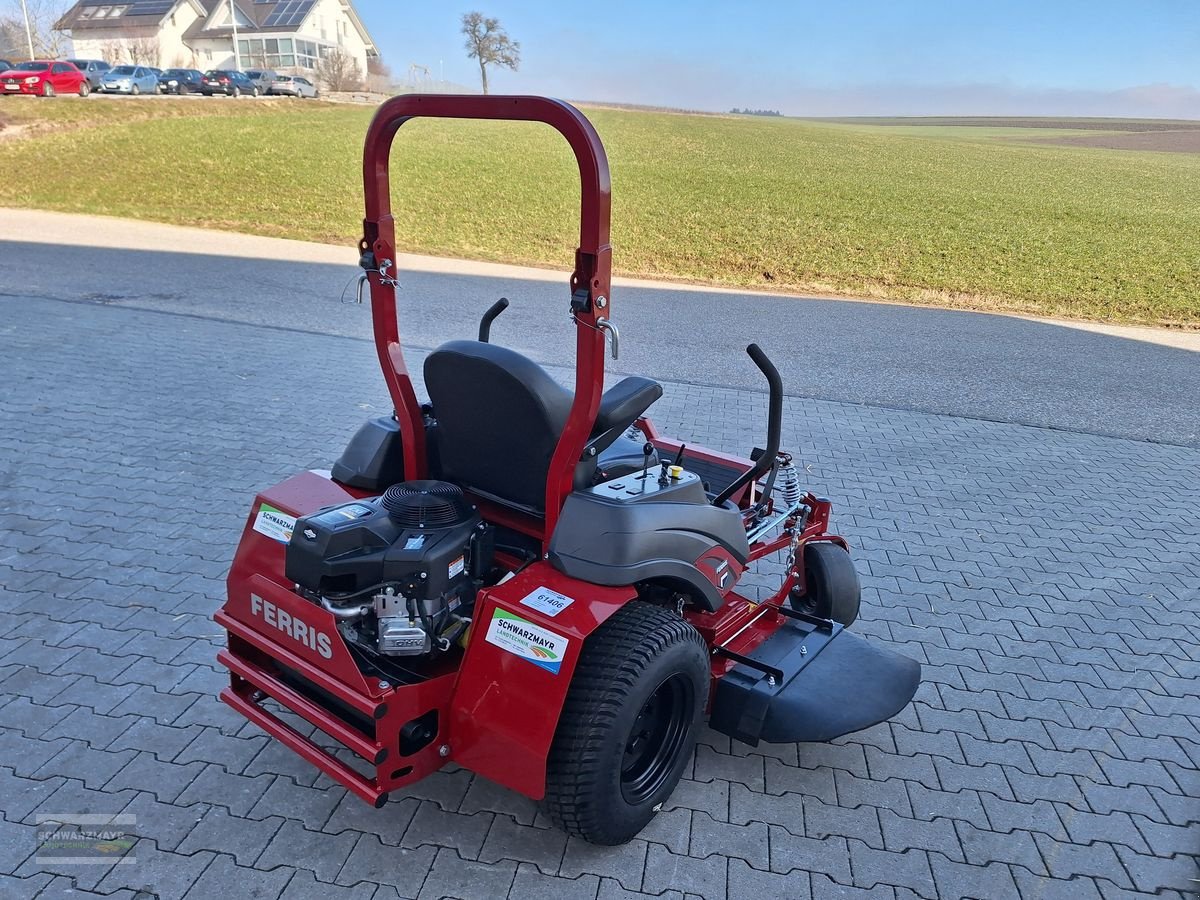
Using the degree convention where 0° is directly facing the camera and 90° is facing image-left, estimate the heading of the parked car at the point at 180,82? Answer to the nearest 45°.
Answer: approximately 45°

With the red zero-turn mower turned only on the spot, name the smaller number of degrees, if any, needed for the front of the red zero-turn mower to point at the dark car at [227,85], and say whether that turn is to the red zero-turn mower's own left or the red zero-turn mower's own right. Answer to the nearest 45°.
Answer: approximately 45° to the red zero-turn mower's own left

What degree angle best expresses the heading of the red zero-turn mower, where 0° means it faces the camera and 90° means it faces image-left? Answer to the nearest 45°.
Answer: approximately 225°

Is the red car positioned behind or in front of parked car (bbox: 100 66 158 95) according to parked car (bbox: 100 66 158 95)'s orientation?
in front

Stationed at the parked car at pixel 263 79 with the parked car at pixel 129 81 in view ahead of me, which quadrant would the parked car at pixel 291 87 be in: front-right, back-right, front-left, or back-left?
back-left

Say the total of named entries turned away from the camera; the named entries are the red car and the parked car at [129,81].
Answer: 0

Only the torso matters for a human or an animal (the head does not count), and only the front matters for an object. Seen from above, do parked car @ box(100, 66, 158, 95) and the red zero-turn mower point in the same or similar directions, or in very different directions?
very different directions

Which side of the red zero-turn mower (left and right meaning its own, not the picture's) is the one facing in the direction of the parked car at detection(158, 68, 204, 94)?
left
